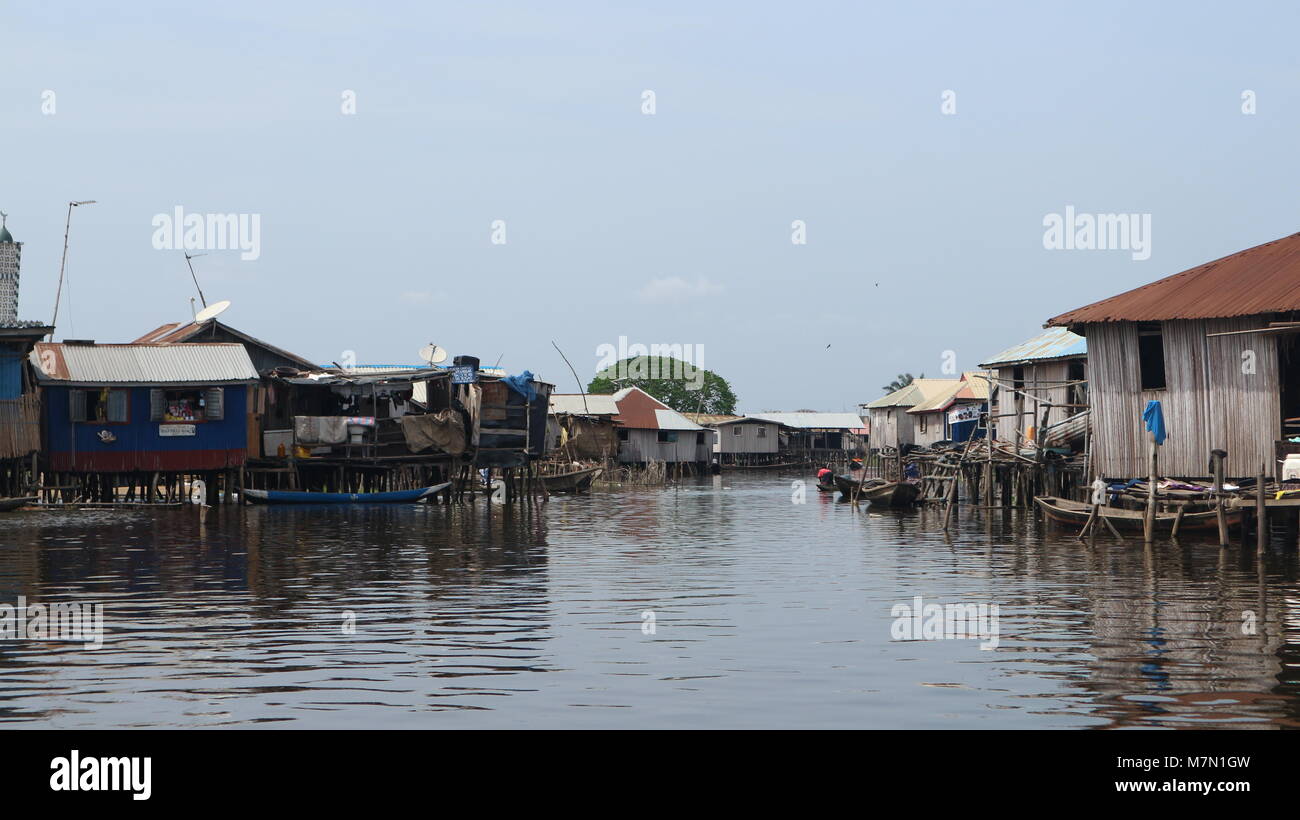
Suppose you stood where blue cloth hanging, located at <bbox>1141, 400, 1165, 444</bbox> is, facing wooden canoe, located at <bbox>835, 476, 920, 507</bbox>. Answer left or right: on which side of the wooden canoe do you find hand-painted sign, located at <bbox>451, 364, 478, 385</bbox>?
left

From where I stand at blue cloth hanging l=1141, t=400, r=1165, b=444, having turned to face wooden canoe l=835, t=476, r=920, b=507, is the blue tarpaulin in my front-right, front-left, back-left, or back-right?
front-left
